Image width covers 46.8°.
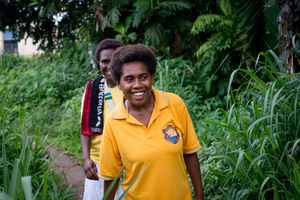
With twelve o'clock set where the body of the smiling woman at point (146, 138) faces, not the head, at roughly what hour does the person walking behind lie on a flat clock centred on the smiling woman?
The person walking behind is roughly at 5 o'clock from the smiling woman.

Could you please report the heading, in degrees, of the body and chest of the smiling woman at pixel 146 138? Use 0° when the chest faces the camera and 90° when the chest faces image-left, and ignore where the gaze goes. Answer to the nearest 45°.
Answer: approximately 0°

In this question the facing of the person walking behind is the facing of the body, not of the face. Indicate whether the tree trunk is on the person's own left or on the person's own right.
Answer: on the person's own left

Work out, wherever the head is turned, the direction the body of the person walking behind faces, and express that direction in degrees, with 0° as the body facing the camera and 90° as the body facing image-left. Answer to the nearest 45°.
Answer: approximately 0°

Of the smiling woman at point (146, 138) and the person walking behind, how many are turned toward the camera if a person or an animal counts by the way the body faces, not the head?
2

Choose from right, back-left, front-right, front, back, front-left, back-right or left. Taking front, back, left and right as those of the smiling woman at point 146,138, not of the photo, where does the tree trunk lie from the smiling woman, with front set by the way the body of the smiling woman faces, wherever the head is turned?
back-left
